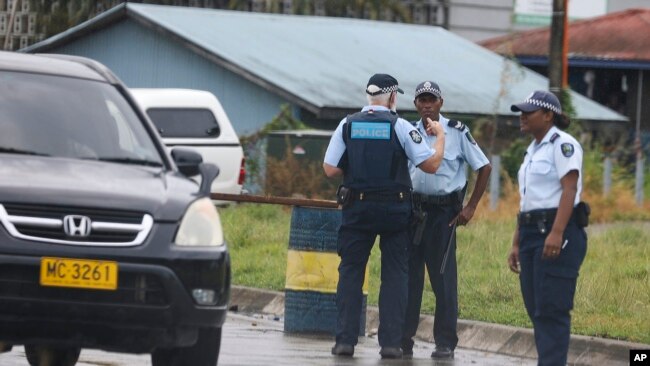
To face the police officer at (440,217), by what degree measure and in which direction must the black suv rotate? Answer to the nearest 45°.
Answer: approximately 135° to its left

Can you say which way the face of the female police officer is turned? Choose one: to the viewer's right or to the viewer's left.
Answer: to the viewer's left

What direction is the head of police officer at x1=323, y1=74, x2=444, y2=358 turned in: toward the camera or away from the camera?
away from the camera

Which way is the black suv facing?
toward the camera
